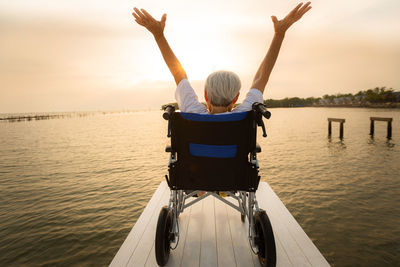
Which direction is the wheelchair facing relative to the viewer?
away from the camera
